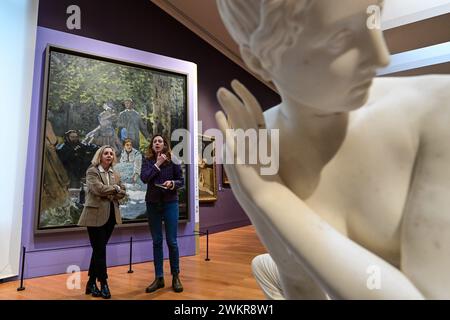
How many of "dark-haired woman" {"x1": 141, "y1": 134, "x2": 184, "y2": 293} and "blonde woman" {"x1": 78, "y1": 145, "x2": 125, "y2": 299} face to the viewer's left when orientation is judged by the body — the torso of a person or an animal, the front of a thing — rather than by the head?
0

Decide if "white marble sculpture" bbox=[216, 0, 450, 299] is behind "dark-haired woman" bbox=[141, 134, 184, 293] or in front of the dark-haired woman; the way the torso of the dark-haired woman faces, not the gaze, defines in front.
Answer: in front

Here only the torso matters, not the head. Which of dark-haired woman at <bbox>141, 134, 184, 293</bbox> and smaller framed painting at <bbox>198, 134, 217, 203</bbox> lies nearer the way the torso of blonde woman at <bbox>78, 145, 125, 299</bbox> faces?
the dark-haired woman

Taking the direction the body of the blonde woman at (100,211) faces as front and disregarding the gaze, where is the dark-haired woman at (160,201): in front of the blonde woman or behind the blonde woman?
in front

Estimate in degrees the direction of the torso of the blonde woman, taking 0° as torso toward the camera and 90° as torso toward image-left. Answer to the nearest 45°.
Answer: approximately 315°

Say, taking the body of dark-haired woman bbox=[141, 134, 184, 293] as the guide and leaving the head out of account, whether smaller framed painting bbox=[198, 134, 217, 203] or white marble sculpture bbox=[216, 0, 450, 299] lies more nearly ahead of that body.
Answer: the white marble sculpture

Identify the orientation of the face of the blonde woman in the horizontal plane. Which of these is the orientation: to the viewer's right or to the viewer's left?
to the viewer's right

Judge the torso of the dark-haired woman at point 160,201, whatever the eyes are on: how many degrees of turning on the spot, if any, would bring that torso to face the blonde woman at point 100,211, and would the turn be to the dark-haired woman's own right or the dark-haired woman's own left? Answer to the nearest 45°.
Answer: approximately 90° to the dark-haired woman's own right

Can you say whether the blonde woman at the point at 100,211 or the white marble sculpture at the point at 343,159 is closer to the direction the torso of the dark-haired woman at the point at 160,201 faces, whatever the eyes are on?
the white marble sculpture

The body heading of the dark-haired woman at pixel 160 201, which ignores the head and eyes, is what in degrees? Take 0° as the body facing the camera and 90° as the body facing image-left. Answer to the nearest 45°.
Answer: approximately 0°

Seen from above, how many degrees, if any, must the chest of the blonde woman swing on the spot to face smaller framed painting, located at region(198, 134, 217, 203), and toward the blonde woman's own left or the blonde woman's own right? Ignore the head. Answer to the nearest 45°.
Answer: approximately 90° to the blonde woman's own left
